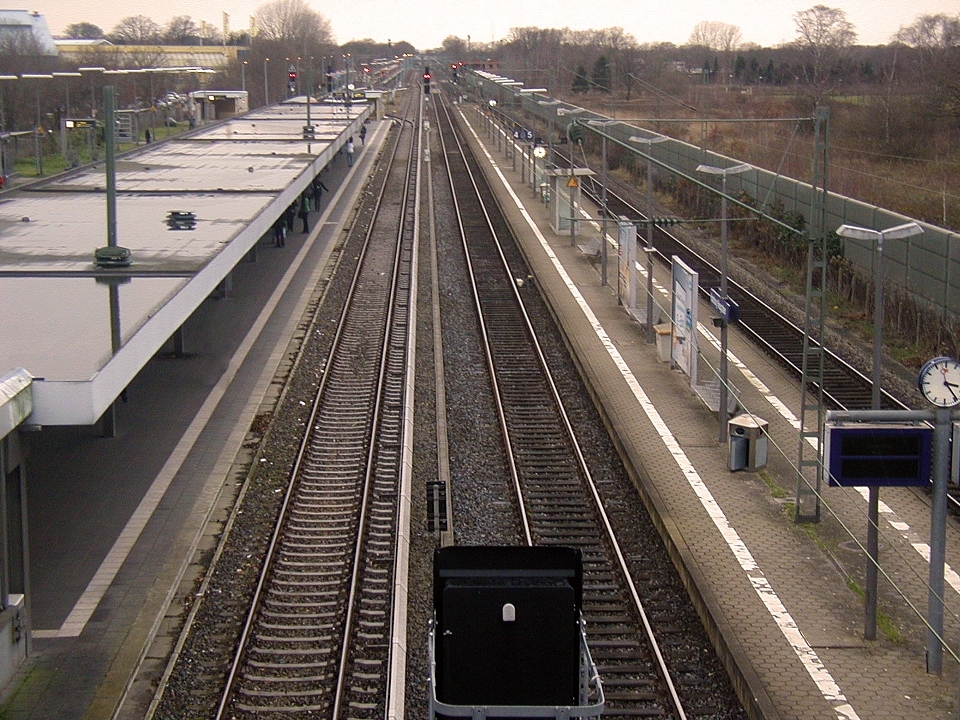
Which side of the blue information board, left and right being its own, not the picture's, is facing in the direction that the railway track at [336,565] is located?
right

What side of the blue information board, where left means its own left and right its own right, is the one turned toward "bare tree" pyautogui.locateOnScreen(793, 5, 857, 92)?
back

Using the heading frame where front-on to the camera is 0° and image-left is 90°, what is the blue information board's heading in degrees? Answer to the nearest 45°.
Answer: approximately 0°

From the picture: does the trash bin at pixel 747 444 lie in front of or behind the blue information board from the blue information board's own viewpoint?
behind

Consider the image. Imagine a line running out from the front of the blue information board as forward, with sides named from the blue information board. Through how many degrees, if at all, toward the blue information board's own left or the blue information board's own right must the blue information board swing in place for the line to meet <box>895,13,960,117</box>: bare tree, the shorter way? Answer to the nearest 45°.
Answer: approximately 180°

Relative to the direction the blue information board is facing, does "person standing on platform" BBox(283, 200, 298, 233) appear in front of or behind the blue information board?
behind

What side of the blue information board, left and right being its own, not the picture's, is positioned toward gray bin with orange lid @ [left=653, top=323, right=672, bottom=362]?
back
